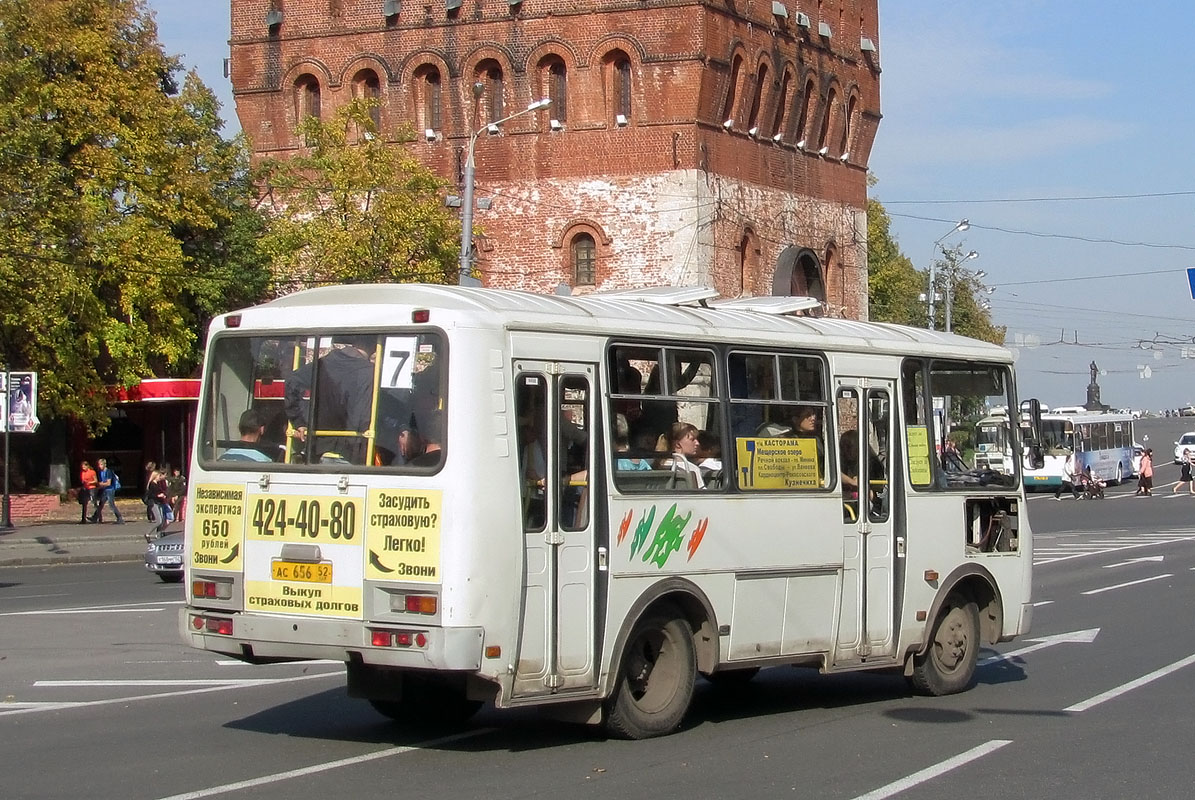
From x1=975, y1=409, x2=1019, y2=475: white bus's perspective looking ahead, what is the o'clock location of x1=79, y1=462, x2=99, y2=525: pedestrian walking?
The pedestrian walking is roughly at 1 o'clock from the white bus.

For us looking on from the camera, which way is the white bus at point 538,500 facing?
facing away from the viewer and to the right of the viewer

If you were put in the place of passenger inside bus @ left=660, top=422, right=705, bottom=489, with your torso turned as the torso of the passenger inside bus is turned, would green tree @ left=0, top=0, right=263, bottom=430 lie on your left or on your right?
on your left

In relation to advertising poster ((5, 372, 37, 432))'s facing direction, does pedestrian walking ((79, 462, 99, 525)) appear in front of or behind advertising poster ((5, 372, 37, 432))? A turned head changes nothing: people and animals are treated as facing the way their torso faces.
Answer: behind

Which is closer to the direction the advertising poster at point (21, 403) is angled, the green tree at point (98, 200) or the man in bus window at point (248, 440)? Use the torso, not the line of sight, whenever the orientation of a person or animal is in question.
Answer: the man in bus window

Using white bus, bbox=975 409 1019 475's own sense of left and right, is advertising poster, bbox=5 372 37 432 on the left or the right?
on its right

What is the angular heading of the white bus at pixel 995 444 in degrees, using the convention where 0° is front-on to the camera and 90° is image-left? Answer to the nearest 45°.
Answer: approximately 45°

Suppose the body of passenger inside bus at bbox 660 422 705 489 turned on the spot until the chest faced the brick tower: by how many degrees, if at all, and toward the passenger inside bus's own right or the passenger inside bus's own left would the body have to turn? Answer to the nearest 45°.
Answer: approximately 90° to the passenger inside bus's own left

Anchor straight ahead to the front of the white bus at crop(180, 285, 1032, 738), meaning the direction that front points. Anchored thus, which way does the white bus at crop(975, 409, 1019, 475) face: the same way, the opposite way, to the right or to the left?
the opposite way
